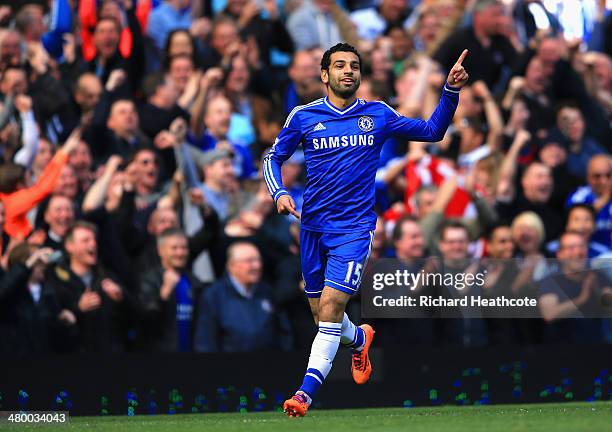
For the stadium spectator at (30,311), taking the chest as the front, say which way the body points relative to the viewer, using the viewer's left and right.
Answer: facing the viewer and to the right of the viewer

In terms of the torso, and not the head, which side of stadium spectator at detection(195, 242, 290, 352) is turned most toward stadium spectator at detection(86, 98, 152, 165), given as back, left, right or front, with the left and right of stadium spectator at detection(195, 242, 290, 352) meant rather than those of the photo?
back

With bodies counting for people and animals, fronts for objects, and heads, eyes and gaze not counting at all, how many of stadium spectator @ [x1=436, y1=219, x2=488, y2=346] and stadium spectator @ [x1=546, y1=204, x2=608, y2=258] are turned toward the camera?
2

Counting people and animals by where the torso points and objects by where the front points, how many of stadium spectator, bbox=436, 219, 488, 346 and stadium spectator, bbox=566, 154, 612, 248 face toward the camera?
2

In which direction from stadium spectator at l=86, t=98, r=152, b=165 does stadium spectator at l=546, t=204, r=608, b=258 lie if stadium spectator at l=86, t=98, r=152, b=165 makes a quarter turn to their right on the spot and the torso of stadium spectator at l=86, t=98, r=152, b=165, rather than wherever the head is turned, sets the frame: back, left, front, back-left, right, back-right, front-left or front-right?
back-left

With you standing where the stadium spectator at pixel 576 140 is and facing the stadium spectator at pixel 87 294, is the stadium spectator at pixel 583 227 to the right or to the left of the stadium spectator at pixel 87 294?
left
